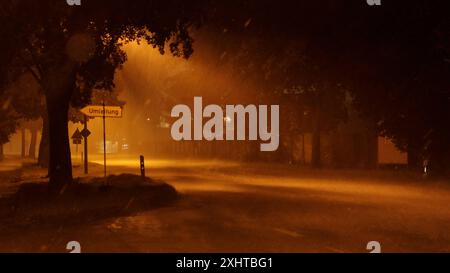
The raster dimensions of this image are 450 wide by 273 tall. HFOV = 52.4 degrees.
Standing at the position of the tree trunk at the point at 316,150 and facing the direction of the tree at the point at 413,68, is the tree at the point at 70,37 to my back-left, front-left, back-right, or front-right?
front-right

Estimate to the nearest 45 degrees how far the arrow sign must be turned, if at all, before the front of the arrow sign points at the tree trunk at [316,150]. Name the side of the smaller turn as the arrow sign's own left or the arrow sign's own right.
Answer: approximately 135° to the arrow sign's own left

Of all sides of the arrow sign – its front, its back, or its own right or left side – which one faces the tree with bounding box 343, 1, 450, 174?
left

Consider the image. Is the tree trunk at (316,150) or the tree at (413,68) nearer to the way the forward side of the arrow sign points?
the tree

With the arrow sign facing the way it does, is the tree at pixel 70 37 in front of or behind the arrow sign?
in front

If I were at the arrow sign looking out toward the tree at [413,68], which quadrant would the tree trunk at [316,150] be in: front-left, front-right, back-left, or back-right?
front-left

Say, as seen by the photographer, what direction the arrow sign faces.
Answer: facing the viewer
